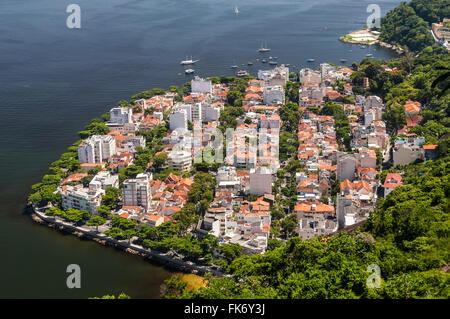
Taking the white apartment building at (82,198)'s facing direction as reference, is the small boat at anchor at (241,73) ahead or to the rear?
to the rear

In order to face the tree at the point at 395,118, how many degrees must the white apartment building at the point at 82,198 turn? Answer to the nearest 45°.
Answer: approximately 135° to its left

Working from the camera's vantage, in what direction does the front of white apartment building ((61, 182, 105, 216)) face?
facing the viewer and to the left of the viewer

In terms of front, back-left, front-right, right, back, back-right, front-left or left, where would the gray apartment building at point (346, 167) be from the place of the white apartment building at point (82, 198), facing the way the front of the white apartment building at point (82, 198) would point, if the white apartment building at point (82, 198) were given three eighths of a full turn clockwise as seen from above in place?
right

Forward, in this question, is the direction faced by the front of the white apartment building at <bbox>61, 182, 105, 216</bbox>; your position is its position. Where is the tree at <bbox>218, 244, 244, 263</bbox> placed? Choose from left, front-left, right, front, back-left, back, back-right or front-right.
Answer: left

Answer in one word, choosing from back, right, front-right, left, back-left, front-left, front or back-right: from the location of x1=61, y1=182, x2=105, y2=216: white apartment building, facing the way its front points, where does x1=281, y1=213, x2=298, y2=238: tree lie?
left

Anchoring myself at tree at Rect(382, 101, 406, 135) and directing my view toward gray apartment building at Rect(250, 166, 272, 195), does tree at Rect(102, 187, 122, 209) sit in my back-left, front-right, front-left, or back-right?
front-right
